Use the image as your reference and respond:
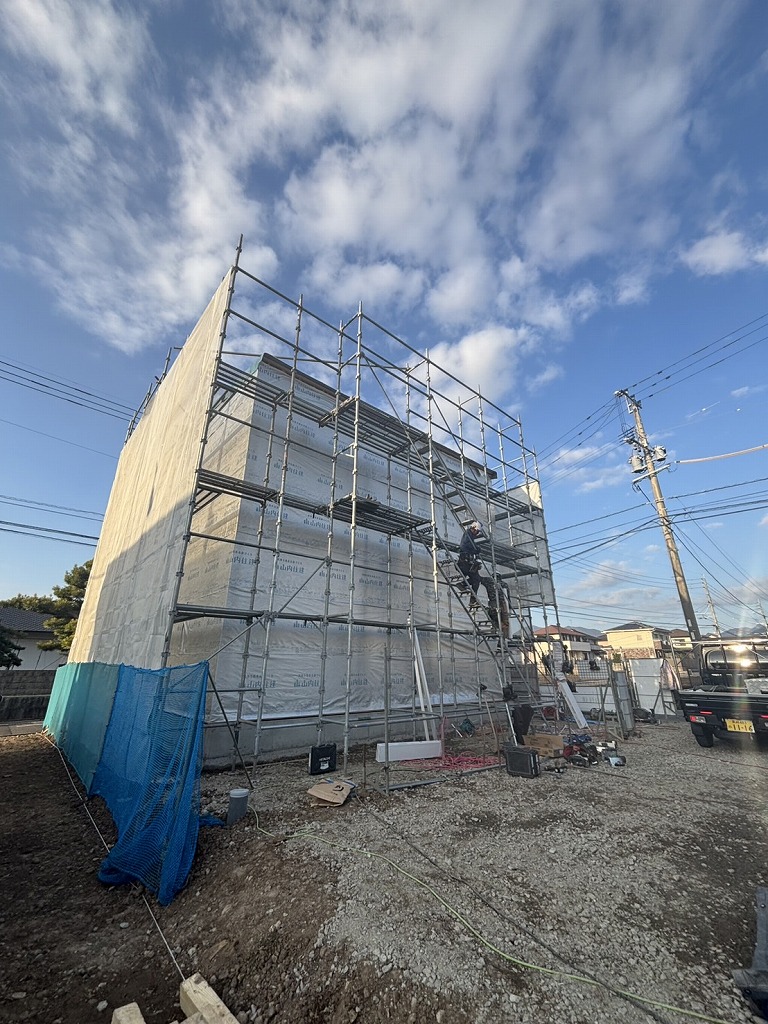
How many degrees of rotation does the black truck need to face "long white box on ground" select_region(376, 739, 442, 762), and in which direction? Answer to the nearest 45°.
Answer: approximately 135° to its left

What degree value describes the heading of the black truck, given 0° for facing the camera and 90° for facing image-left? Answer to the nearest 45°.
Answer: approximately 180°

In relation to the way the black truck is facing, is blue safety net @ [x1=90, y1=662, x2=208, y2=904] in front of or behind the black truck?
behind

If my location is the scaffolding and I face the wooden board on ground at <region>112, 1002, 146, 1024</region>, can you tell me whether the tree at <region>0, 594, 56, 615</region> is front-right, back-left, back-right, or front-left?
back-right

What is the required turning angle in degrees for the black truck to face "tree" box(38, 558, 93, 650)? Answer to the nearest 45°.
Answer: approximately 90° to its left

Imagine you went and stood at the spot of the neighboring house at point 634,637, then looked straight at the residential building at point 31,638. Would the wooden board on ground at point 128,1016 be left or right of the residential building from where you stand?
left

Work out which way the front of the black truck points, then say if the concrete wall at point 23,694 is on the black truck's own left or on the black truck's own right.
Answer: on the black truck's own left

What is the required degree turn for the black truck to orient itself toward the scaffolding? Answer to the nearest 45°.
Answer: approximately 135° to its left

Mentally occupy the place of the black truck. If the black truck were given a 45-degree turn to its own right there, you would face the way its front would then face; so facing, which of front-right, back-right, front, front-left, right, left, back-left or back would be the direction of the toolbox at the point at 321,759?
back

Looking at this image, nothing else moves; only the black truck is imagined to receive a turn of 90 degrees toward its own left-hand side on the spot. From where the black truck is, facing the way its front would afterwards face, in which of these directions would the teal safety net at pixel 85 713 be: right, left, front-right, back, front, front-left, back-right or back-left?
front-left
